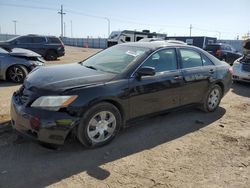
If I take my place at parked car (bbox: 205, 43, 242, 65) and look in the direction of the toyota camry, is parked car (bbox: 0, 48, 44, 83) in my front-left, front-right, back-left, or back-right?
front-right

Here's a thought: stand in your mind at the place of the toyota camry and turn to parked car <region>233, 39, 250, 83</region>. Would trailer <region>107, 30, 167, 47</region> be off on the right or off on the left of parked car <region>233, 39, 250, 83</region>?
left

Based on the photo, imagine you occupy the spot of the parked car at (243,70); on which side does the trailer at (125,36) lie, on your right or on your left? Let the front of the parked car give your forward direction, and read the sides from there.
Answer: on your right

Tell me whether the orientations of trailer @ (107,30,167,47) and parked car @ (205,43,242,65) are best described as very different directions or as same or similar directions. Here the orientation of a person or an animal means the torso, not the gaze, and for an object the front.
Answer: very different directions

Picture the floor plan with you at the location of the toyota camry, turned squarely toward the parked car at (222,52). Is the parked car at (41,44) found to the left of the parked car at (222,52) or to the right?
left

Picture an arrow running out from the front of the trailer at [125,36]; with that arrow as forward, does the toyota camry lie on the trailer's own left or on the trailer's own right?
on the trailer's own left
